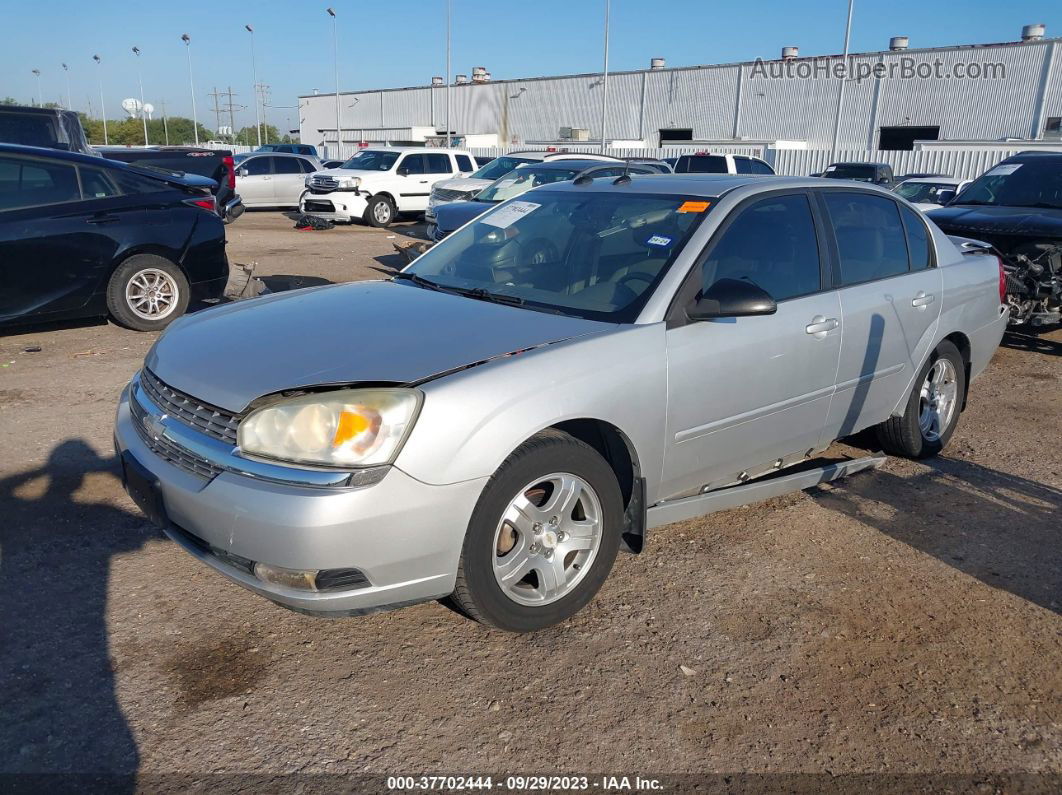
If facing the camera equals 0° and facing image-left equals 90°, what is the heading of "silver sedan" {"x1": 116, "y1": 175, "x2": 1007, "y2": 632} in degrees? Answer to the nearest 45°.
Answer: approximately 45°

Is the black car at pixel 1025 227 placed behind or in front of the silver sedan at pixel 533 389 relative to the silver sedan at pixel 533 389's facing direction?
behind

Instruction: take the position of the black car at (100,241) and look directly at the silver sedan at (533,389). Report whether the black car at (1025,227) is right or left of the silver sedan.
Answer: left

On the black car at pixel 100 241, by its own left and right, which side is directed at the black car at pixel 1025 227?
back

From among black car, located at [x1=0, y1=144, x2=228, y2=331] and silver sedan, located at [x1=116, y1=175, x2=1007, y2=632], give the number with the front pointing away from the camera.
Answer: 0

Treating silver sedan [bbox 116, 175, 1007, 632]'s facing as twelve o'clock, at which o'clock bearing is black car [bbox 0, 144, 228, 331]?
The black car is roughly at 3 o'clock from the silver sedan.

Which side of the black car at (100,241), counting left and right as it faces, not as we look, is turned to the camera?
left

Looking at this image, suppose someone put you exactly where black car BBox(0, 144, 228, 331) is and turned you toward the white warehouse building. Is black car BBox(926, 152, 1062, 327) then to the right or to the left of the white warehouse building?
right

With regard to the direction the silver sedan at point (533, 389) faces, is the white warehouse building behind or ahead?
behind

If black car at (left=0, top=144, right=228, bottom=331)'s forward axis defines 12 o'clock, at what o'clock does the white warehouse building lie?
The white warehouse building is roughly at 5 o'clock from the black car.

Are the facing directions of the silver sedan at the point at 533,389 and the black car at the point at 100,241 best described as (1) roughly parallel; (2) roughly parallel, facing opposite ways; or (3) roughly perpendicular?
roughly parallel

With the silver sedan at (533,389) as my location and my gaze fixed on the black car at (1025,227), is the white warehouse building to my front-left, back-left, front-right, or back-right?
front-left
